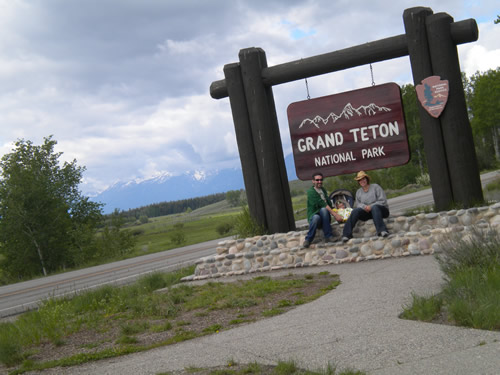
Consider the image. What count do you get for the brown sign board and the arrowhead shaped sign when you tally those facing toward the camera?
2

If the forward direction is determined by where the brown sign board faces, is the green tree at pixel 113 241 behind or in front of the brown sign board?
behind

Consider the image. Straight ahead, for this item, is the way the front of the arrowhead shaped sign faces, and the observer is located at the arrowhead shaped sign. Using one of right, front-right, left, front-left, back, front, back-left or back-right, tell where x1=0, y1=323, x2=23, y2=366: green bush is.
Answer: front-right

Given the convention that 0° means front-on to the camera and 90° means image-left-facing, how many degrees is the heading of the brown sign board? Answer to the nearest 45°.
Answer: approximately 0°

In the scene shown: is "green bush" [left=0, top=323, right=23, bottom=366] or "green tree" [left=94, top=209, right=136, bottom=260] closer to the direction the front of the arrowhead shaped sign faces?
the green bush

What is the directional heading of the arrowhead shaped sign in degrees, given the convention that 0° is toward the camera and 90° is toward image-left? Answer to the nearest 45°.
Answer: approximately 0°

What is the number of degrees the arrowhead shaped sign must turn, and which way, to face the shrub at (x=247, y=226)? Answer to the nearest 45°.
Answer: approximately 90° to its right

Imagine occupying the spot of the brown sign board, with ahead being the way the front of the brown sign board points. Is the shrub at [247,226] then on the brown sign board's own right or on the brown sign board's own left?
on the brown sign board's own right
